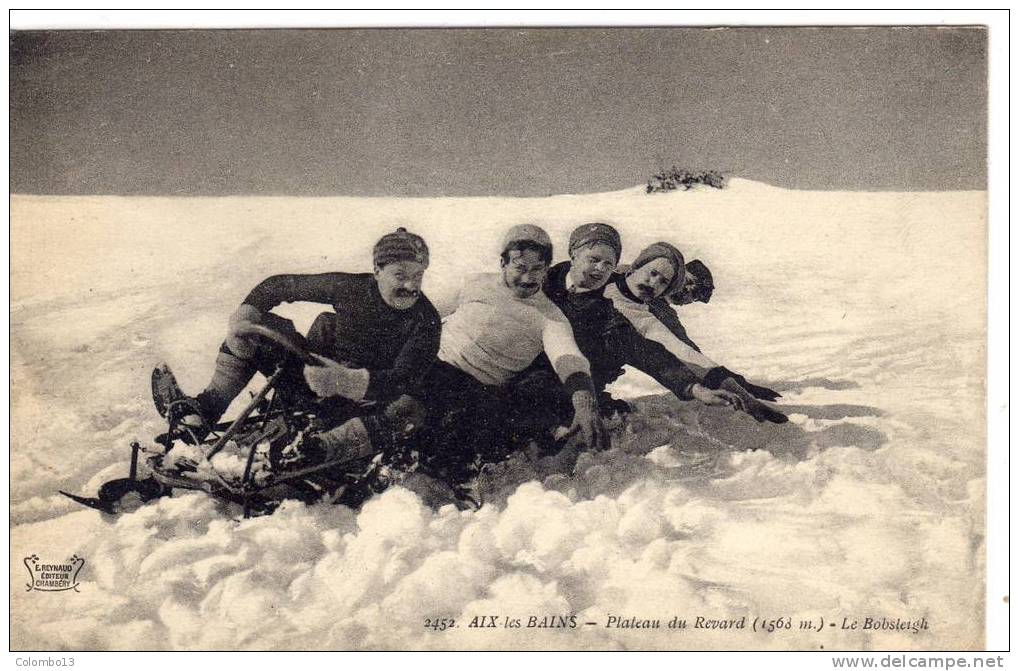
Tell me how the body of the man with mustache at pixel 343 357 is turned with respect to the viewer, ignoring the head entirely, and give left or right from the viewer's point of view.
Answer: facing the viewer and to the left of the viewer

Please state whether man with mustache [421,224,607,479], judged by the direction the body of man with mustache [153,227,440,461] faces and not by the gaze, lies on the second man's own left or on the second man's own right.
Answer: on the second man's own left

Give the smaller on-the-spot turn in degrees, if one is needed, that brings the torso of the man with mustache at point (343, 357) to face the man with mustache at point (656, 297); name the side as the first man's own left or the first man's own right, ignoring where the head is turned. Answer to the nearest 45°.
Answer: approximately 135° to the first man's own left

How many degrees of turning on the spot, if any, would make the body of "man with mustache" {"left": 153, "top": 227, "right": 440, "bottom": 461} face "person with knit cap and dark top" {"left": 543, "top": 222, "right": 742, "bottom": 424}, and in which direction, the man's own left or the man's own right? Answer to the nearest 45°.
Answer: approximately 135° to the man's own left
